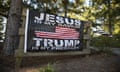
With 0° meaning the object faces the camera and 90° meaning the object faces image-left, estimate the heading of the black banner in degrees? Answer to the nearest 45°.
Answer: approximately 315°
